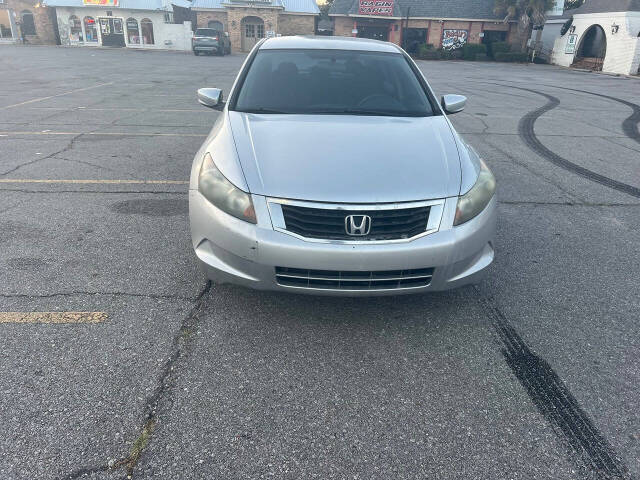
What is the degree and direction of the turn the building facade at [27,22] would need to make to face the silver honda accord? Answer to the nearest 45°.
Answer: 0° — it already faces it

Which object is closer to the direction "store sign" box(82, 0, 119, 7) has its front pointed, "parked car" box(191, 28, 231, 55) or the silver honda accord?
the silver honda accord

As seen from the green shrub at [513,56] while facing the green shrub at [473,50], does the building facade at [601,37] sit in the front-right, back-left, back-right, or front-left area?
back-left
